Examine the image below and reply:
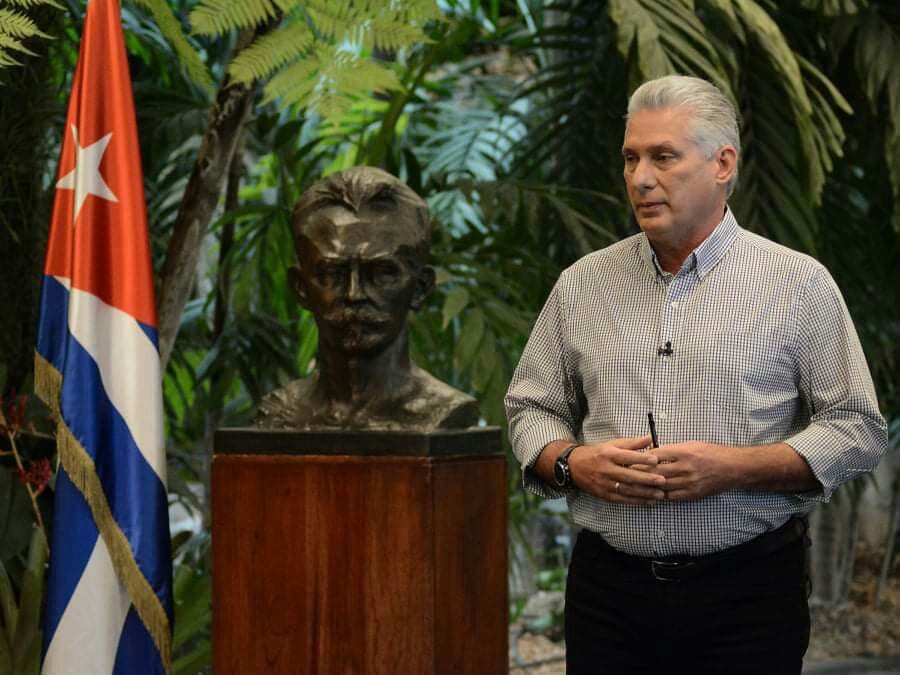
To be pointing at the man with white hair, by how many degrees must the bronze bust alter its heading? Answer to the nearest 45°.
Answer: approximately 45° to its left

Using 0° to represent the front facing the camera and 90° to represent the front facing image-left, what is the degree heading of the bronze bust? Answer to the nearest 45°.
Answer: approximately 0°
